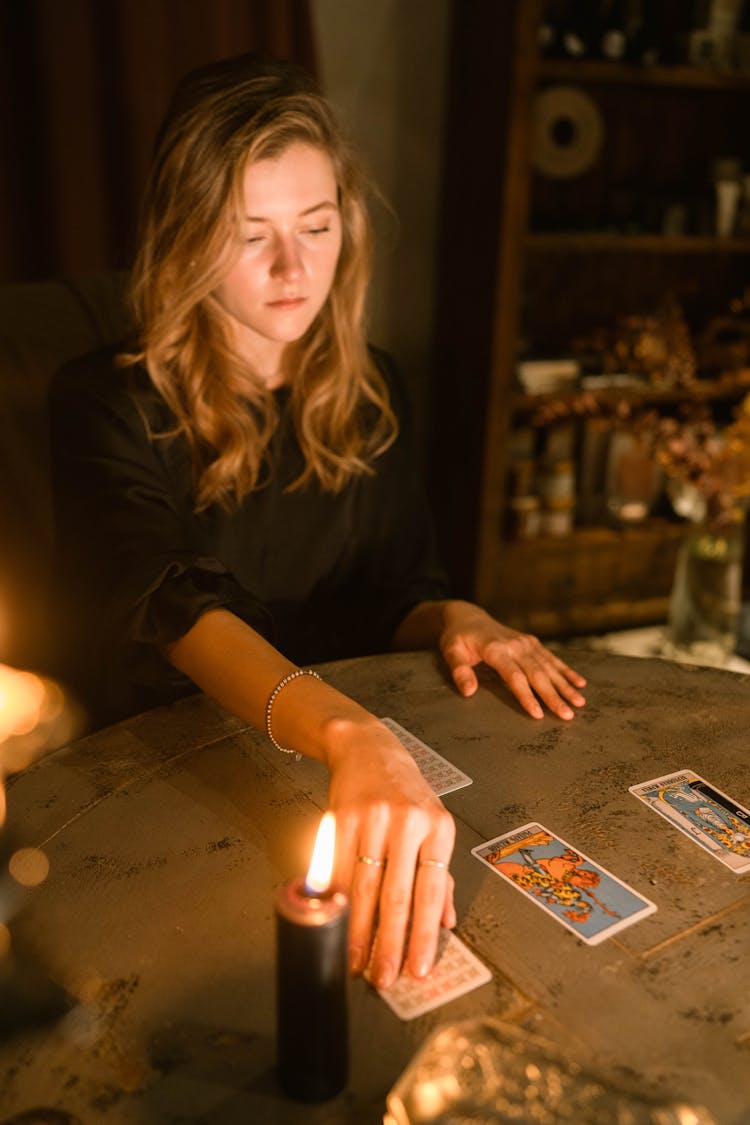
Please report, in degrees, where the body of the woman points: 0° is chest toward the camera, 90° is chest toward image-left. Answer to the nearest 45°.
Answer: approximately 315°

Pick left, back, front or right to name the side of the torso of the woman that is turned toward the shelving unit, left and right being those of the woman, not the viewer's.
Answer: left

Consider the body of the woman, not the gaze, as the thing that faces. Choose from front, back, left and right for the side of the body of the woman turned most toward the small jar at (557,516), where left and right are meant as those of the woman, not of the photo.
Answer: left

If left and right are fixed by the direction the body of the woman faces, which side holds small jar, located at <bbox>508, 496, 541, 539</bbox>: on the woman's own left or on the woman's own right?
on the woman's own left

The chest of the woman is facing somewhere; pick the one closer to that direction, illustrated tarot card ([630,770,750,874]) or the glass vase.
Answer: the illustrated tarot card
